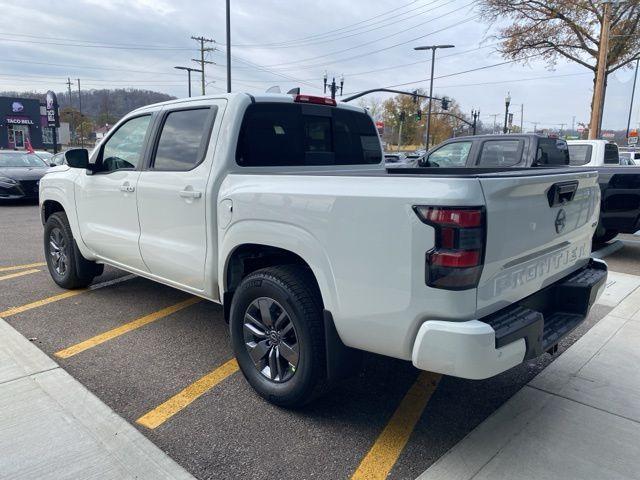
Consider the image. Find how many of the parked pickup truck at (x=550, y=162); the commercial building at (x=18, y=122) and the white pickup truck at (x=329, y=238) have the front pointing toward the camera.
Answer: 1

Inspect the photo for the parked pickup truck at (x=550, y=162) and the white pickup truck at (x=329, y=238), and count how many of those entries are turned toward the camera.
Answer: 0

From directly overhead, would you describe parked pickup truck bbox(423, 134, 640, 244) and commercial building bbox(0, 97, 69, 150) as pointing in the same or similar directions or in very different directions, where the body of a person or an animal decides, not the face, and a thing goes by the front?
very different directions

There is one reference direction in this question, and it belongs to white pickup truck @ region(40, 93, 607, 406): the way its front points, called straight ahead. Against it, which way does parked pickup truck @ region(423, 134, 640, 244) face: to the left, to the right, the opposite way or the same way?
the same way

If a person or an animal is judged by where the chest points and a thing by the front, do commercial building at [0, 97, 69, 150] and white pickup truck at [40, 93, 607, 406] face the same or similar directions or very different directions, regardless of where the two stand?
very different directions

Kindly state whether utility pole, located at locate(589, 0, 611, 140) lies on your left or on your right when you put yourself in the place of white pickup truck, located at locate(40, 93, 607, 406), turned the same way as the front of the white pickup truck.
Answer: on your right

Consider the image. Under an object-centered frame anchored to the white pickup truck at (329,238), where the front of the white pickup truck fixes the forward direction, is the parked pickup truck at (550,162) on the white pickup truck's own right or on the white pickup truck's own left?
on the white pickup truck's own right

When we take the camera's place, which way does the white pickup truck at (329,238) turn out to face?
facing away from the viewer and to the left of the viewer

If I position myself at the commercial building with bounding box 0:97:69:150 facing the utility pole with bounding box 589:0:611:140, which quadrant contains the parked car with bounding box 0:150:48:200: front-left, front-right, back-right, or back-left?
front-right

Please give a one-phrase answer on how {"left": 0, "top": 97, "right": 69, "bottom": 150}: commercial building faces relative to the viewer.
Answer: facing the viewer

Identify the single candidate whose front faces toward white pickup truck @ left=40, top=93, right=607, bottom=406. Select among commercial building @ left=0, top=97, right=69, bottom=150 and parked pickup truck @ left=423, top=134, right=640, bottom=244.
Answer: the commercial building

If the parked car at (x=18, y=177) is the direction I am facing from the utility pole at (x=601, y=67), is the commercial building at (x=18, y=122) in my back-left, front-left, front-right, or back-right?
front-right

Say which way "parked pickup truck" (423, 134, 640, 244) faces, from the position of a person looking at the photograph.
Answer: facing away from the viewer and to the left of the viewer

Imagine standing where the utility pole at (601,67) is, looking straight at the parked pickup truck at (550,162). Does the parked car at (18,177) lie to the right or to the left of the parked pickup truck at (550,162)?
right

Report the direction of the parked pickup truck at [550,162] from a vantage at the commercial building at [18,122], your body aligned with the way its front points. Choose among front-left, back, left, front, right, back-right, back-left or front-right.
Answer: front

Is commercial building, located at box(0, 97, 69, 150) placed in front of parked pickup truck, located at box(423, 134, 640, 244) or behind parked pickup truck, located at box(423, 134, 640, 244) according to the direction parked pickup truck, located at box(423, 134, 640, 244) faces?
in front

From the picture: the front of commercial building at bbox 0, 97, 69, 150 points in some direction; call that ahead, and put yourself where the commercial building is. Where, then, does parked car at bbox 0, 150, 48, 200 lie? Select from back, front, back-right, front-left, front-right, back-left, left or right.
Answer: front

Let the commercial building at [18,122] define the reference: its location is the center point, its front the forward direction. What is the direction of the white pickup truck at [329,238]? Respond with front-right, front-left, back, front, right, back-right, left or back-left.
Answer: front
